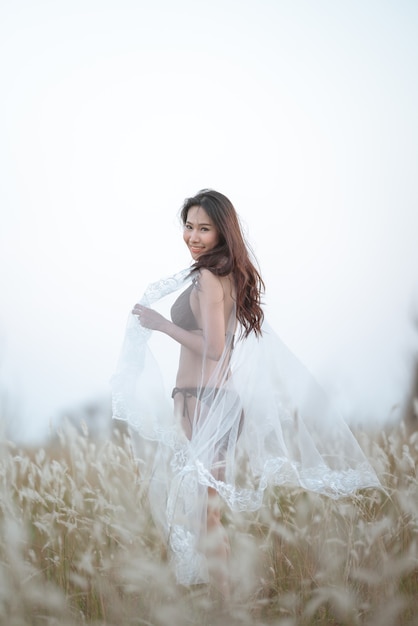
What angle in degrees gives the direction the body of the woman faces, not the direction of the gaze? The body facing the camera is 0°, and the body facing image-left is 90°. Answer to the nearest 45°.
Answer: approximately 90°
